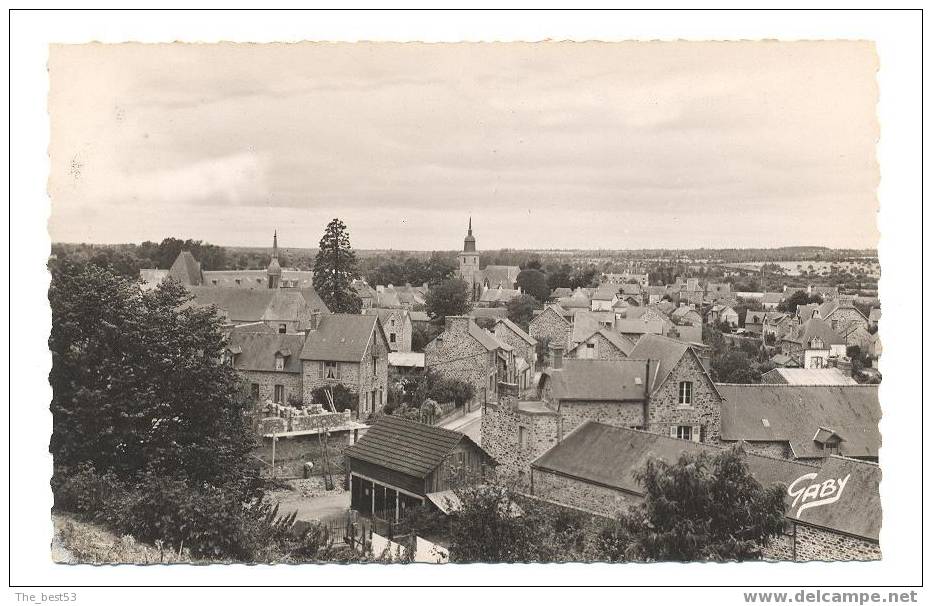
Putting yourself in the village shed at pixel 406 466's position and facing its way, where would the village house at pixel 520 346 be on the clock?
the village house at pixel 520 346 is roughly at 5 o'clock from the village shed at pixel 406 466.

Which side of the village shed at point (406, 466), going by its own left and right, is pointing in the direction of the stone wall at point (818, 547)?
left

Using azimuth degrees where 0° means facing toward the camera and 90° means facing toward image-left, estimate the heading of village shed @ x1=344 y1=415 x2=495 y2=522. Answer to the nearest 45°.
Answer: approximately 45°

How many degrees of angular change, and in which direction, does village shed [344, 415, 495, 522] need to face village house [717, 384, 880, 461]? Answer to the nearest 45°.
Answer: approximately 135° to its left

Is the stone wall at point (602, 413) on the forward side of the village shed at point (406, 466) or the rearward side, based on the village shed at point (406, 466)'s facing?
on the rearward side

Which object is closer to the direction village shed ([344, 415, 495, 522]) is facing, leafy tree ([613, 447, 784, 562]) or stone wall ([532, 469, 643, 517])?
the leafy tree

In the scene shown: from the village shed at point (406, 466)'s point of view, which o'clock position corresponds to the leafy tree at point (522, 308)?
The leafy tree is roughly at 5 o'clock from the village shed.

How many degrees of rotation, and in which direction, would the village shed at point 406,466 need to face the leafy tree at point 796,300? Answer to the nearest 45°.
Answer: approximately 180°

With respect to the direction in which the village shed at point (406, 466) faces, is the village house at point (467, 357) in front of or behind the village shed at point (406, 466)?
behind

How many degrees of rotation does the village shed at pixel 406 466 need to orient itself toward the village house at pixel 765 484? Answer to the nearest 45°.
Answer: approximately 135° to its left

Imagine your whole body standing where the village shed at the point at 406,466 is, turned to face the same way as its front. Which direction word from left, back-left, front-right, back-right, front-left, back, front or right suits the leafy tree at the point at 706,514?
left

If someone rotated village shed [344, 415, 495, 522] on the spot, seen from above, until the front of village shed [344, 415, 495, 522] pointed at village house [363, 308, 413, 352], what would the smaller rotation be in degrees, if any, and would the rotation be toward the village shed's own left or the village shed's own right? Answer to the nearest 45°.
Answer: approximately 135° to the village shed's own right

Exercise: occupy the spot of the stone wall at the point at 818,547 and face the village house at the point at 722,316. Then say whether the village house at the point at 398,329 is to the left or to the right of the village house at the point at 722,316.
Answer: left
